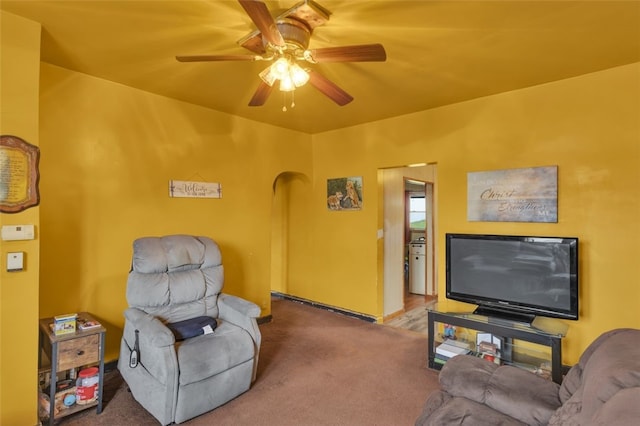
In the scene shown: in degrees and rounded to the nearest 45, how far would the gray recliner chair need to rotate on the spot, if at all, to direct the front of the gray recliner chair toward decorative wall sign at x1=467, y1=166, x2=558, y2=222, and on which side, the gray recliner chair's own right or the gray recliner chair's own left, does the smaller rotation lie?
approximately 45° to the gray recliner chair's own left

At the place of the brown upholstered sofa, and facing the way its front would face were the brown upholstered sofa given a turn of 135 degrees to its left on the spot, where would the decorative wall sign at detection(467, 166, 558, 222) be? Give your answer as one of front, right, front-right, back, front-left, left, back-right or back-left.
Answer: back-left

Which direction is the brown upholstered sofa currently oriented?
to the viewer's left

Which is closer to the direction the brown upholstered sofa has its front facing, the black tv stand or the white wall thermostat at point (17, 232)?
the white wall thermostat

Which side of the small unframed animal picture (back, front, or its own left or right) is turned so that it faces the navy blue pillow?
front

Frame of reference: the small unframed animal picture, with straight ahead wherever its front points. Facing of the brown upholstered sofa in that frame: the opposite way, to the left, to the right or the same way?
to the right

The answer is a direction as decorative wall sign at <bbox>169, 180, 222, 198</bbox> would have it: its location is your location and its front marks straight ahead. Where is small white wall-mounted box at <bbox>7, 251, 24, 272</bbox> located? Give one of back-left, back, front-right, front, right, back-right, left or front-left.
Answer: right

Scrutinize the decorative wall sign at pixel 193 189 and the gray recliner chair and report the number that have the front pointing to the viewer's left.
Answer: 0

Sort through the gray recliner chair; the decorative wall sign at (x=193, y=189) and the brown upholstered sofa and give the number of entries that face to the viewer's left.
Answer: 1
